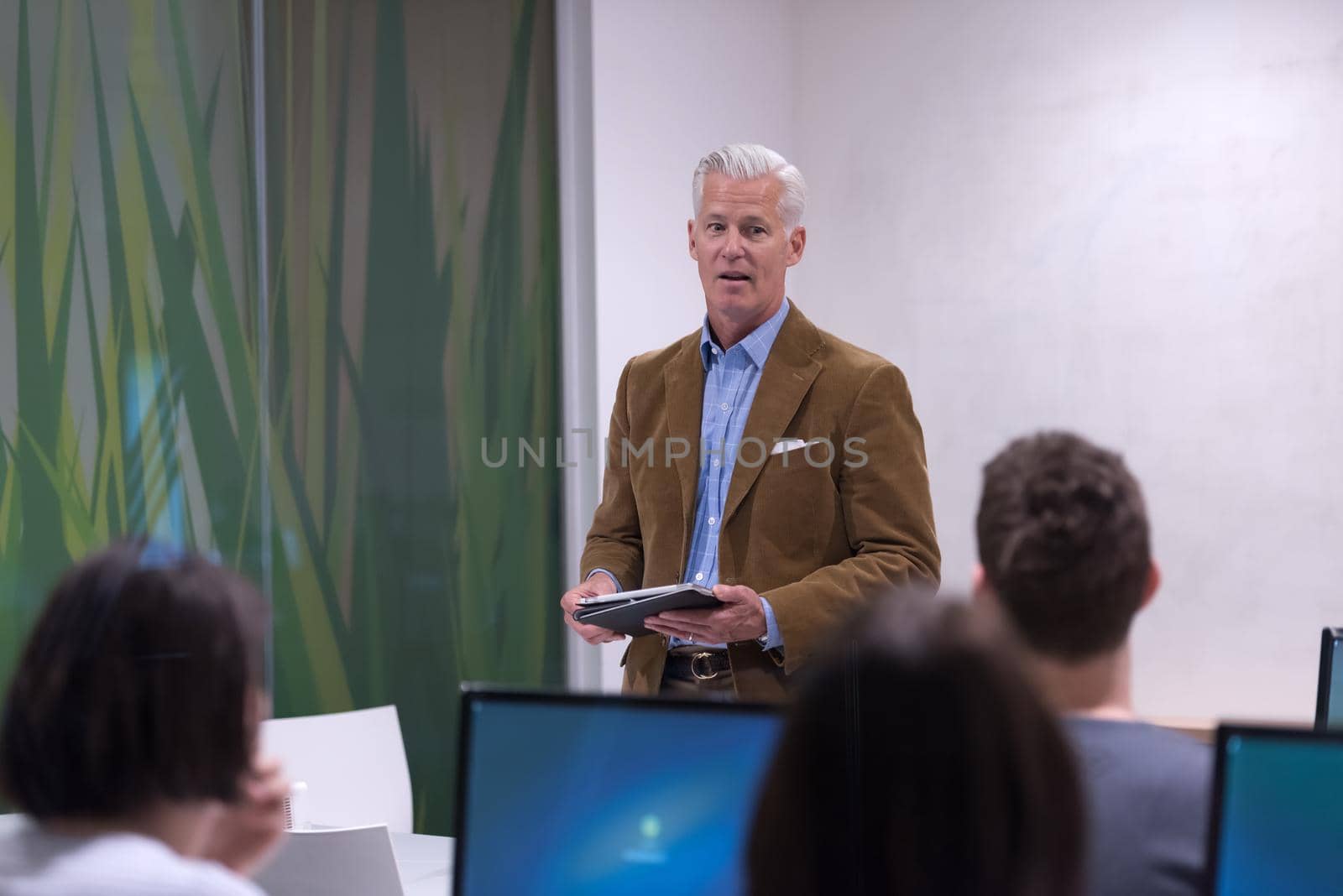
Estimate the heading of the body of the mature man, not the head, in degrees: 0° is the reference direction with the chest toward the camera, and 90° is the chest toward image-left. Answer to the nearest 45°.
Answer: approximately 45°

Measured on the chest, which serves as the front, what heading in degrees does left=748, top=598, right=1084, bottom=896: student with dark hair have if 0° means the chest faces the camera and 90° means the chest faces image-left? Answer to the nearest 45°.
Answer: approximately 180°

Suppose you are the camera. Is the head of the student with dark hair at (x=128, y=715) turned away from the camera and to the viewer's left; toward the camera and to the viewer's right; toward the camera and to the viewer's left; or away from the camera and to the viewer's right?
away from the camera and to the viewer's right

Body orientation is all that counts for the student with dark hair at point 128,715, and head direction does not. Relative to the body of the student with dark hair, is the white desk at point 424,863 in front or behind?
in front

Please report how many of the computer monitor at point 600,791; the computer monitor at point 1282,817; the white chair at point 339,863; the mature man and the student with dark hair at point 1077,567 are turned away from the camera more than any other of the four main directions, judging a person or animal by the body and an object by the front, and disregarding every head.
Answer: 2

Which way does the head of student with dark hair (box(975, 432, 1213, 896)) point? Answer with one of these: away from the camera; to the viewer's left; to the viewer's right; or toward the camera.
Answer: away from the camera

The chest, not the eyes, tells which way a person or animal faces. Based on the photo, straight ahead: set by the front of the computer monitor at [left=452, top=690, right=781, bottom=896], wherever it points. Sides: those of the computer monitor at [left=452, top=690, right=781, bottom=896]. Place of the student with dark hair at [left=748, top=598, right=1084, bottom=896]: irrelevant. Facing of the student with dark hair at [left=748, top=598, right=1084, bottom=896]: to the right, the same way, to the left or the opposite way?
the opposite way

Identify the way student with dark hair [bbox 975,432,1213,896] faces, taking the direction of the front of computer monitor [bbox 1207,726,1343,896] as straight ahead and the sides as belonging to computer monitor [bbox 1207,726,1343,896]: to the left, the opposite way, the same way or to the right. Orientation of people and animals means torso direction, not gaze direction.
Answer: the opposite way

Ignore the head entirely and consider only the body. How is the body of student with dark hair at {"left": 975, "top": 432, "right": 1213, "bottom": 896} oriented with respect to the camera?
away from the camera

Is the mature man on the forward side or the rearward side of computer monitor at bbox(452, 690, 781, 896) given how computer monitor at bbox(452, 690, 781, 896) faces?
on the rearward side

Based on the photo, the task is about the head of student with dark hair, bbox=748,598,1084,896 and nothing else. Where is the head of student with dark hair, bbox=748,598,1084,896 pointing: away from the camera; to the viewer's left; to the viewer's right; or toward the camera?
away from the camera

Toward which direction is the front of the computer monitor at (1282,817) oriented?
toward the camera

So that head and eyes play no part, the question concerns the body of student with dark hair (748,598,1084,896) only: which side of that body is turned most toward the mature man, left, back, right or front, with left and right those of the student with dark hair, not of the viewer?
front

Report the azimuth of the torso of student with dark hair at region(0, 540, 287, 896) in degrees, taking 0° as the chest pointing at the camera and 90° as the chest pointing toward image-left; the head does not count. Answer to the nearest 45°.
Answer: approximately 225°
